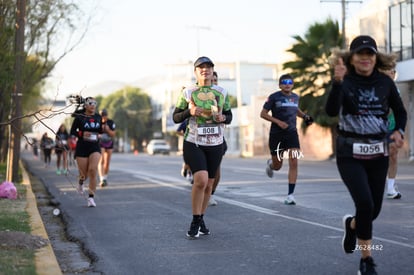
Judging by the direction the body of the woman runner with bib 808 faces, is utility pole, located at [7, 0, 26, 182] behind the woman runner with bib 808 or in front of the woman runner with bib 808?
behind

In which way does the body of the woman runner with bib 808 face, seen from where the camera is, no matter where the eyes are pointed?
toward the camera

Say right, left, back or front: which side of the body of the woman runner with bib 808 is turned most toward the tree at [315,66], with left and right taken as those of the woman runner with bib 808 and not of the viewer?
back

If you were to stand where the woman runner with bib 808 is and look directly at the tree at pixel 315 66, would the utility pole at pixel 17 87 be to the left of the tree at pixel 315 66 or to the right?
left

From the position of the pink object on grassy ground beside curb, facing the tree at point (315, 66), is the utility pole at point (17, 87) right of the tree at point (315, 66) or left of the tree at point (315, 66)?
left
